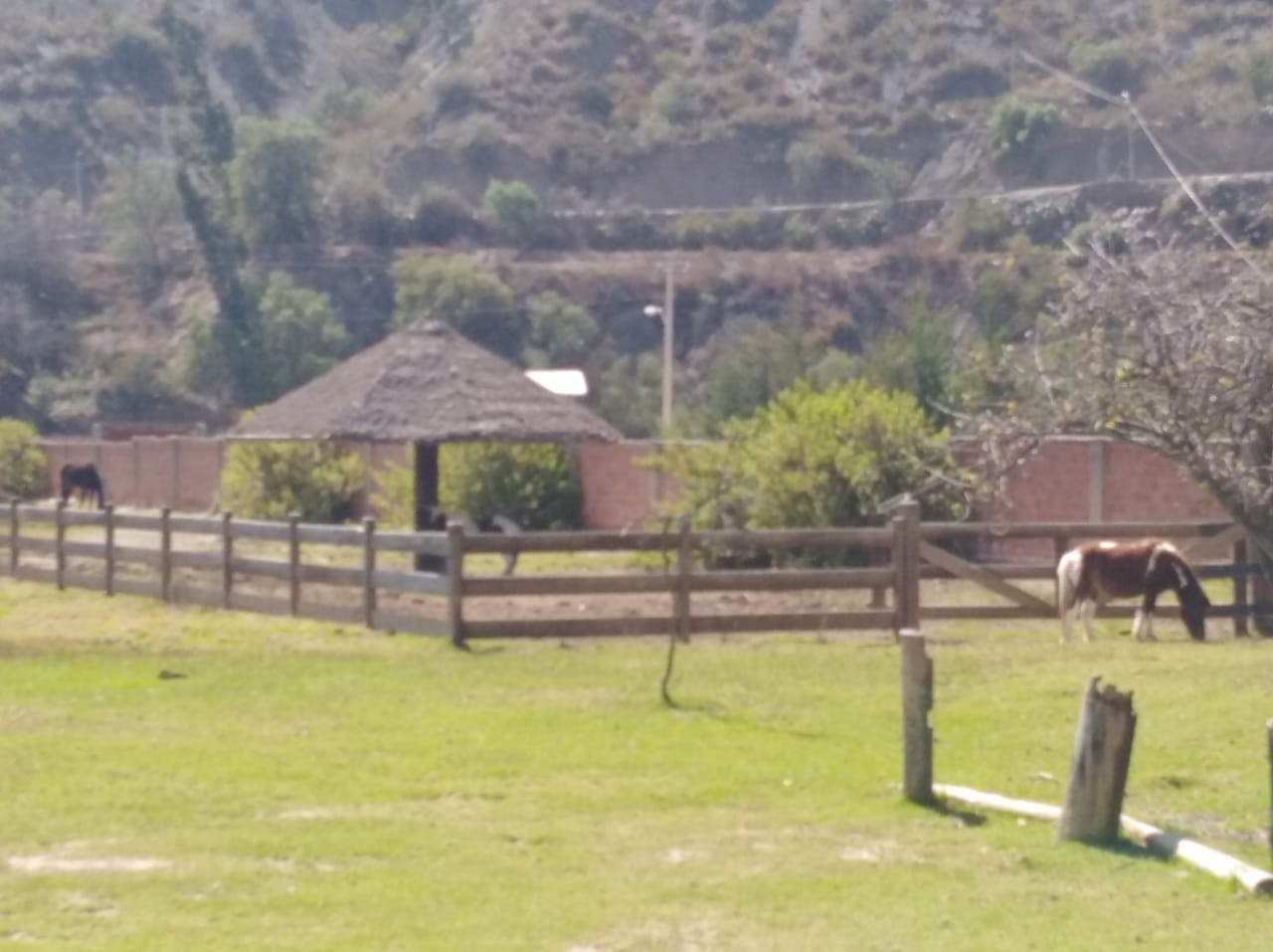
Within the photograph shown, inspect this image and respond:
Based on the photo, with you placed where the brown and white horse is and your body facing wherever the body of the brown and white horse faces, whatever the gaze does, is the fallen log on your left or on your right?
on your right

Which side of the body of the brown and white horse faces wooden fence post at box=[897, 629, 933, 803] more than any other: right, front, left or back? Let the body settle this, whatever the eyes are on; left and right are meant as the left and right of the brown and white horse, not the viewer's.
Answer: right

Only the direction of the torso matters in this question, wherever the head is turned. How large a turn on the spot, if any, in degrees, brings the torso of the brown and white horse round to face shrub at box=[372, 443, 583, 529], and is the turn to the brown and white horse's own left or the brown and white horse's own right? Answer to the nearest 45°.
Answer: approximately 135° to the brown and white horse's own left

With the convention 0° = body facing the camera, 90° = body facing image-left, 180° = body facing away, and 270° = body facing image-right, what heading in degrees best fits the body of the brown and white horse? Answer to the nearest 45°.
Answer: approximately 270°
